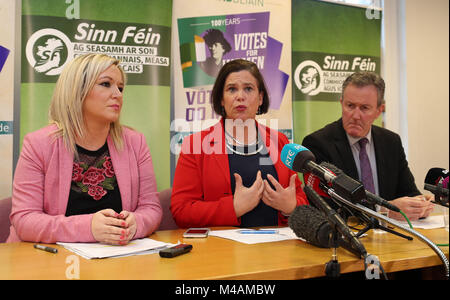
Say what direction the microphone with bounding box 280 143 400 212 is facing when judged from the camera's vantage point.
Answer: facing away from the viewer and to the left of the viewer

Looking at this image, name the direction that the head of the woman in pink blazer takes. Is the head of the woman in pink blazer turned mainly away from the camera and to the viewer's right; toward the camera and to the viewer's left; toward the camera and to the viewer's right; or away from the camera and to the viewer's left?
toward the camera and to the viewer's right

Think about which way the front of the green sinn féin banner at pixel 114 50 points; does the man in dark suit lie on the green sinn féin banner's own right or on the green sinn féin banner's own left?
on the green sinn féin banner's own left

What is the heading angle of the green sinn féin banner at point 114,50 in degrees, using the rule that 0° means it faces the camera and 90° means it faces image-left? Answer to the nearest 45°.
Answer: approximately 0°

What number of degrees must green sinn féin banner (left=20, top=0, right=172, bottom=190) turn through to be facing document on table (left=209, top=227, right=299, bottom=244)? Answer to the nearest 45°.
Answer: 0° — it already faces it

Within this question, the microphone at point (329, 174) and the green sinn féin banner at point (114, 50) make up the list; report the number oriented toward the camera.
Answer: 1

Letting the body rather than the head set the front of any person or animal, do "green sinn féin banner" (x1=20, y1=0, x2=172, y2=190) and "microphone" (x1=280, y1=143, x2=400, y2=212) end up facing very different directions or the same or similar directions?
very different directions
